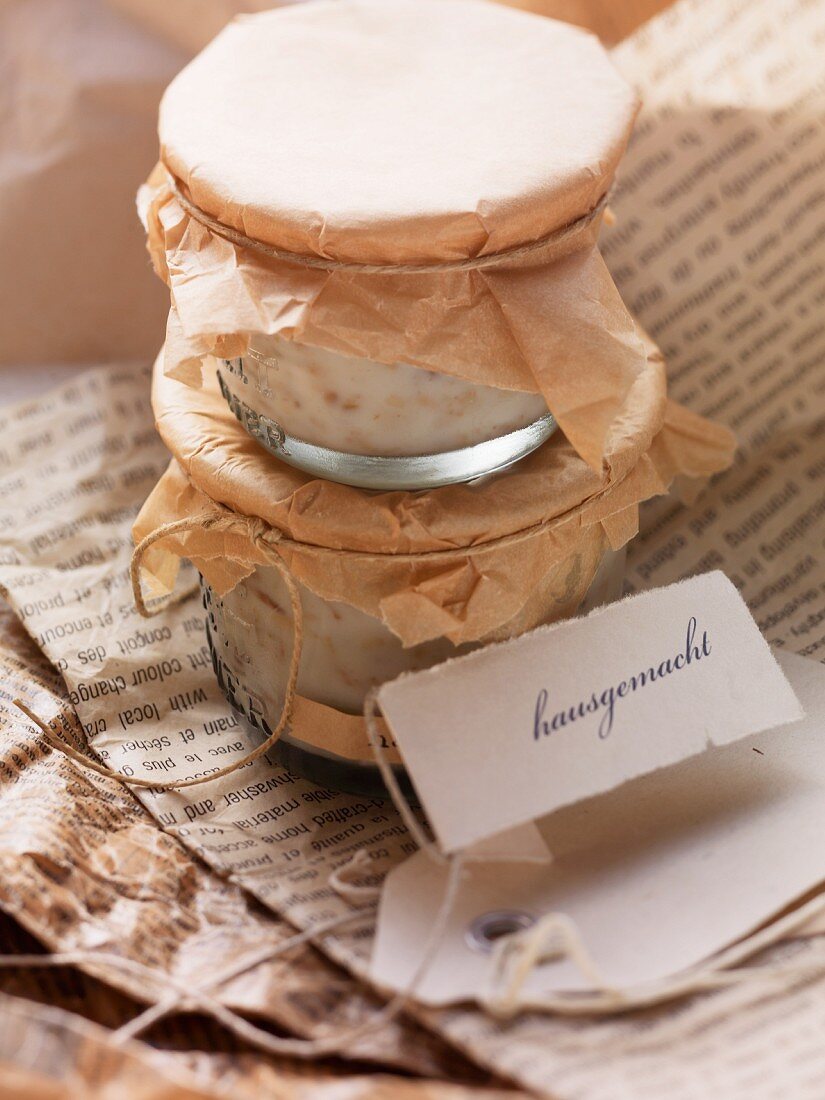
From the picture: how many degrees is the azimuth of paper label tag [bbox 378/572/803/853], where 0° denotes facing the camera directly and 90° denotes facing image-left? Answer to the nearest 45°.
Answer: approximately 0°
